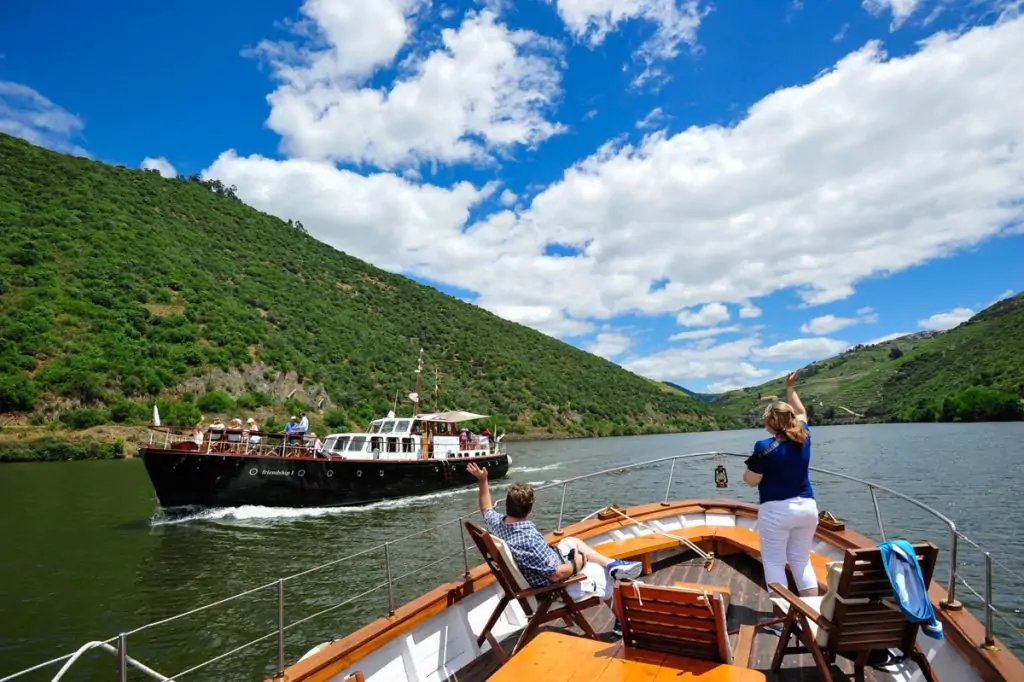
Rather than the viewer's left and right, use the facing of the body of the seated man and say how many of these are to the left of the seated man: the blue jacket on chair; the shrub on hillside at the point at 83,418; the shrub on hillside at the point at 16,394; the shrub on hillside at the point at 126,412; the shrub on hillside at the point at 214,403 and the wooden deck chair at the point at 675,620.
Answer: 4

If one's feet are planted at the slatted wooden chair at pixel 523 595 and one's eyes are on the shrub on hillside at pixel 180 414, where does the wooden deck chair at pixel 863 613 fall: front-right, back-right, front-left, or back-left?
back-right

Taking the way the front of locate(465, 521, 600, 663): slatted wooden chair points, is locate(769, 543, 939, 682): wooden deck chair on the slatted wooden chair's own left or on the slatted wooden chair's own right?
on the slatted wooden chair's own right

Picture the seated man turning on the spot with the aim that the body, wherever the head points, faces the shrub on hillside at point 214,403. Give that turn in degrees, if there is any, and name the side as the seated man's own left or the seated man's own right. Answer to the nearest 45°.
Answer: approximately 90° to the seated man's own left

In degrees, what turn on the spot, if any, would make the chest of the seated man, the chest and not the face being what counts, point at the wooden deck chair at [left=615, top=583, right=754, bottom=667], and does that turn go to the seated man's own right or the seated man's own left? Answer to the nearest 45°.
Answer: approximately 90° to the seated man's own right

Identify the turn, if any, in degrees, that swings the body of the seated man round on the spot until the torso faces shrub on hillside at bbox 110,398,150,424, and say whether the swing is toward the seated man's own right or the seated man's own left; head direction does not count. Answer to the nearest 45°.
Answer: approximately 90° to the seated man's own left

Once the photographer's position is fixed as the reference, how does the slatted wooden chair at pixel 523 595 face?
facing away from the viewer and to the right of the viewer

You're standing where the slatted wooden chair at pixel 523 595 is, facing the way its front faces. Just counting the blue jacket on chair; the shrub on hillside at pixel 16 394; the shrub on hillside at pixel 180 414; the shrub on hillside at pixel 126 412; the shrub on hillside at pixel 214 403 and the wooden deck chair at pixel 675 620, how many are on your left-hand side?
4

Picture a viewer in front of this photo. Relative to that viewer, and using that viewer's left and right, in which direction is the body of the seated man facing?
facing away from the viewer and to the right of the viewer

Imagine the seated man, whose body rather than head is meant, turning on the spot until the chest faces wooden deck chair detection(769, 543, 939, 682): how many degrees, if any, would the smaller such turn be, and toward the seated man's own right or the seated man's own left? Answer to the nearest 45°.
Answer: approximately 90° to the seated man's own right

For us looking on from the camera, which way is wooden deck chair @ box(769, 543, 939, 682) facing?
facing away from the viewer and to the left of the viewer

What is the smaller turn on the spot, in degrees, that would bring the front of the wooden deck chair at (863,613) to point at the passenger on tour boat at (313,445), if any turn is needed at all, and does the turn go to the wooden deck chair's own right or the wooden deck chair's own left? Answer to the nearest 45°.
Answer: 0° — it already faces them
